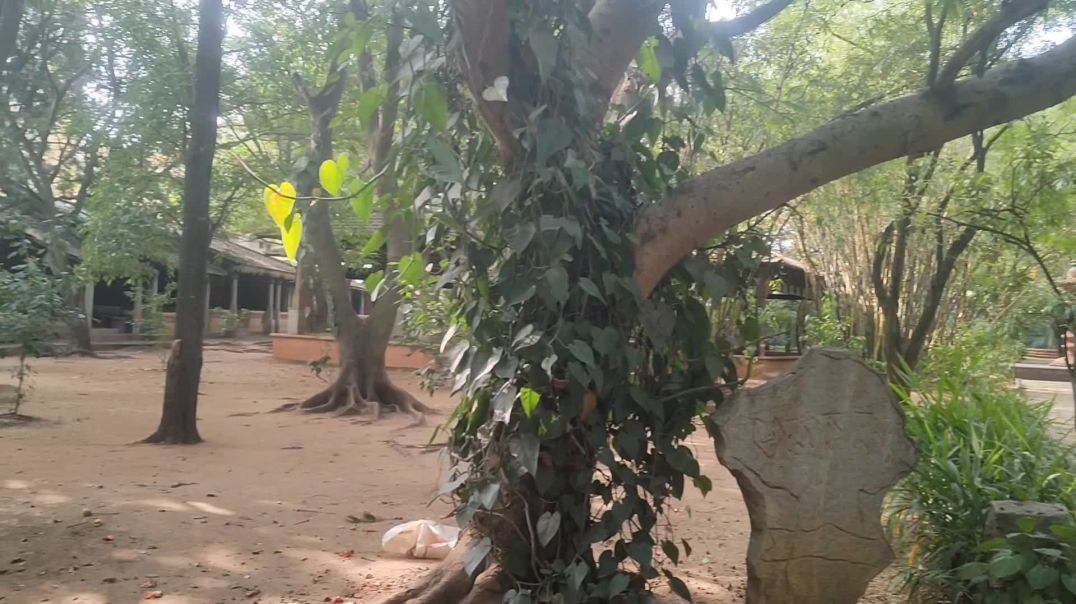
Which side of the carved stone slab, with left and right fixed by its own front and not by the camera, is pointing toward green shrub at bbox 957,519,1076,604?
left

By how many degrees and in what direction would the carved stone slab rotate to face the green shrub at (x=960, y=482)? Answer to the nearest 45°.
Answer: approximately 135° to its left

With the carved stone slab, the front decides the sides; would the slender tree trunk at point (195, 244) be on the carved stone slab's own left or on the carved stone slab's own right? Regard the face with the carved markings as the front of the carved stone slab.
on the carved stone slab's own right

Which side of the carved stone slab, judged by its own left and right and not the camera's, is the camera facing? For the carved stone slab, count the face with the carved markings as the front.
front

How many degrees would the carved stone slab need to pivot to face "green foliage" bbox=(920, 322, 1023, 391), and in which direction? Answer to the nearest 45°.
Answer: approximately 180°

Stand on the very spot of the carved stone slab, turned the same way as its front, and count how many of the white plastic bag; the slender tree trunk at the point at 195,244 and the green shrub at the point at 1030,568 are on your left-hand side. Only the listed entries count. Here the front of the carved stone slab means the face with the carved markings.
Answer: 1

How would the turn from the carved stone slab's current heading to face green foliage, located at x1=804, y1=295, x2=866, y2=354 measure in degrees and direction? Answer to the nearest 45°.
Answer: approximately 180°

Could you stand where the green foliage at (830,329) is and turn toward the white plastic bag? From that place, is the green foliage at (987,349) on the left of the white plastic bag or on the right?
left

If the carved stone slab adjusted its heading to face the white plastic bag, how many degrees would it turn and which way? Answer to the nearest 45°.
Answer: approximately 90° to its right
